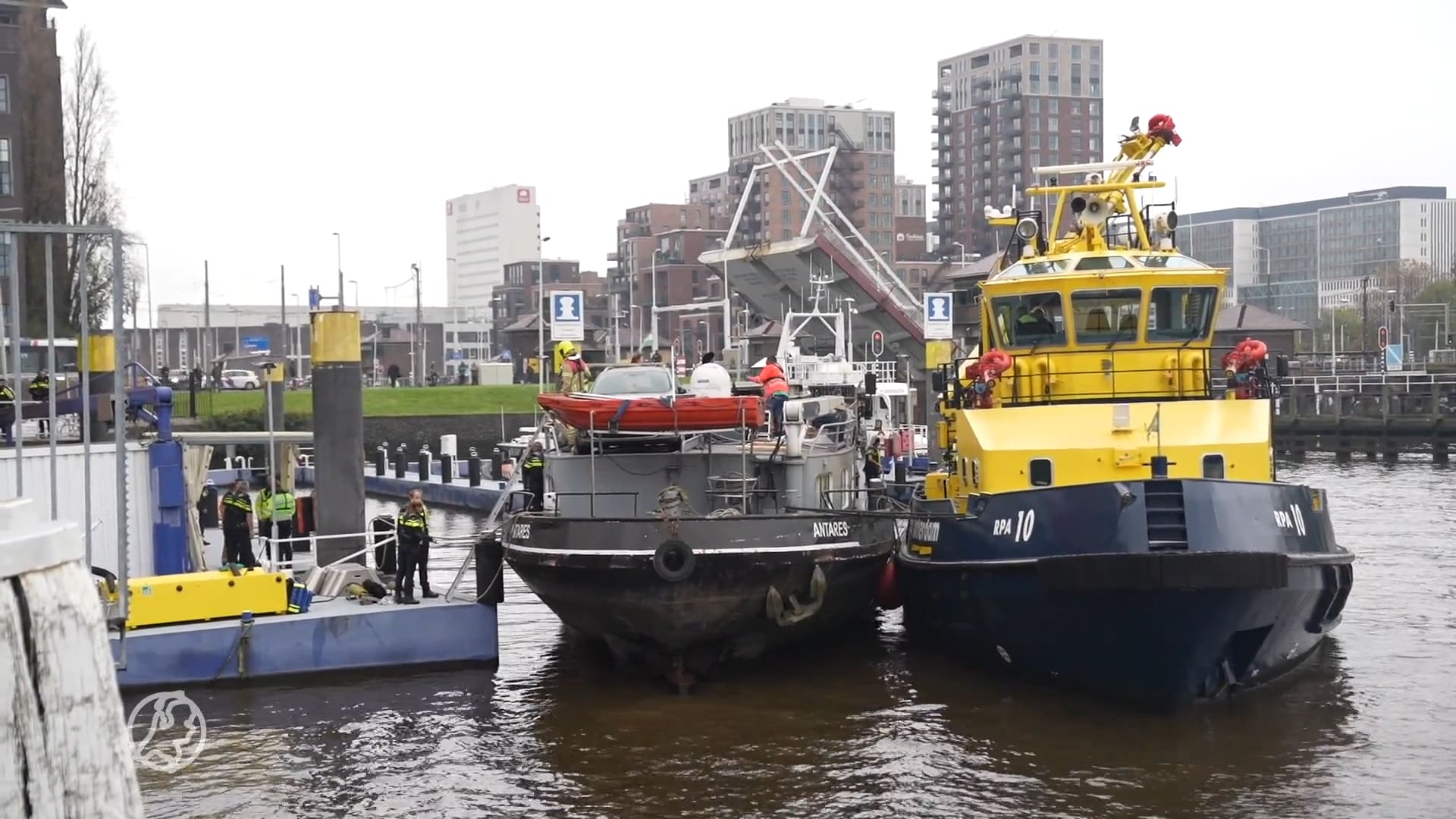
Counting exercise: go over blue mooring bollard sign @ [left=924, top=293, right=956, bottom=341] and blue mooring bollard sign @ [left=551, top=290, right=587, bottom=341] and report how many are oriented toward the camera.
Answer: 2

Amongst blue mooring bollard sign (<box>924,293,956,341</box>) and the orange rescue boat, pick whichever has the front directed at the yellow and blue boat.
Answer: the blue mooring bollard sign

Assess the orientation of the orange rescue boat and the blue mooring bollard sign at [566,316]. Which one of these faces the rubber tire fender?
the blue mooring bollard sign

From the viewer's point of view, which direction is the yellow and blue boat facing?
toward the camera

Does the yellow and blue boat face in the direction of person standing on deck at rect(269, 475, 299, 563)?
no

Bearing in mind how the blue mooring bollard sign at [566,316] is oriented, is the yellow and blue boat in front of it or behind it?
in front

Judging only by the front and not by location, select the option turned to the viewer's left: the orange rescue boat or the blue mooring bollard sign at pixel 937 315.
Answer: the orange rescue boat

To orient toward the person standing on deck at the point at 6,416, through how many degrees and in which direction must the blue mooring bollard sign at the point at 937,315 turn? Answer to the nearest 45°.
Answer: approximately 45° to its right

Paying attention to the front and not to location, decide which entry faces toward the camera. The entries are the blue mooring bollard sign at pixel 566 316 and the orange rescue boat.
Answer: the blue mooring bollard sign

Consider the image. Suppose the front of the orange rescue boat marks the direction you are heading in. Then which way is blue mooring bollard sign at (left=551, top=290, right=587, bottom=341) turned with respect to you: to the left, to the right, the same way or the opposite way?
to the left

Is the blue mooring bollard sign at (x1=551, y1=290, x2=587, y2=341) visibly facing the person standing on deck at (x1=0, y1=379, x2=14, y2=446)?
no

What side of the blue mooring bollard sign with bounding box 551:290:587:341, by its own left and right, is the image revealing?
front

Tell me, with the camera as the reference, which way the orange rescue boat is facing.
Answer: facing to the left of the viewer

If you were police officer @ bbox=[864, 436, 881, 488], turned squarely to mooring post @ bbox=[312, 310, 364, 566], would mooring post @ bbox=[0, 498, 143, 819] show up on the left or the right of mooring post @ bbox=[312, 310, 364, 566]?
left

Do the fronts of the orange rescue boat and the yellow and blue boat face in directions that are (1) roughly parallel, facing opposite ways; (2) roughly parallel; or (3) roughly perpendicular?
roughly perpendicular

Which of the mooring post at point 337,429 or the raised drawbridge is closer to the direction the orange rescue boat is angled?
the mooring post

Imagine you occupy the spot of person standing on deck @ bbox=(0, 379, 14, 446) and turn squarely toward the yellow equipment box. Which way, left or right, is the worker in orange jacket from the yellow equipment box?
left

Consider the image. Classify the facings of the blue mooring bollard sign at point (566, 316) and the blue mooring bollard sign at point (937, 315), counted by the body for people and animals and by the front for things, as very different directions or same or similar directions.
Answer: same or similar directions

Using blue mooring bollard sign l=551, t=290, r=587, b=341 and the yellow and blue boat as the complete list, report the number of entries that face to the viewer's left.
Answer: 0

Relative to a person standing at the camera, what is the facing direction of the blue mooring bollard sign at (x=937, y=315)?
facing the viewer
